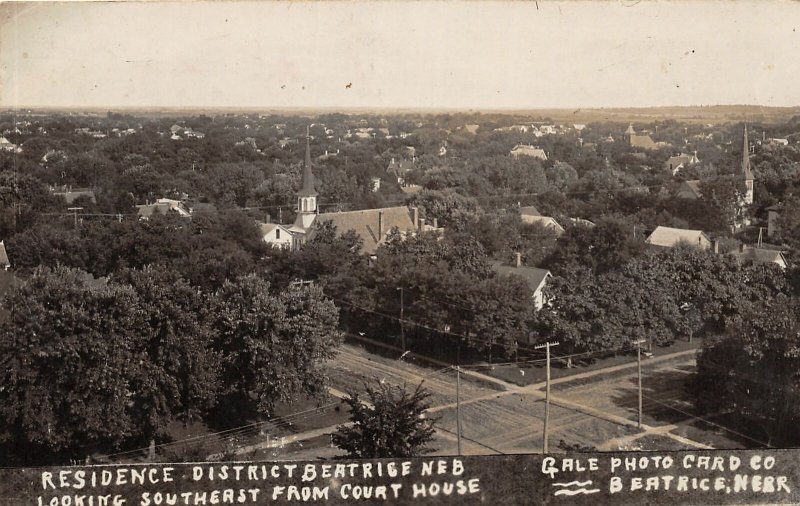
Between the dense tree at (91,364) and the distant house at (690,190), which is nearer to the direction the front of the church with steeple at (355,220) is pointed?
the dense tree

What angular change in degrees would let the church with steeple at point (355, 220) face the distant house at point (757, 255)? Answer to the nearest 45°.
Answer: approximately 135° to its left

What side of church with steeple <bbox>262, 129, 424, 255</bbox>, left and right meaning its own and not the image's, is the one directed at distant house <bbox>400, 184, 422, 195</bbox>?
right

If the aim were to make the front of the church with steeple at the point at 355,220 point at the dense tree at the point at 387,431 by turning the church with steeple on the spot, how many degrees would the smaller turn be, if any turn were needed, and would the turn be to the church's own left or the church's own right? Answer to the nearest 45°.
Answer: approximately 90° to the church's own left

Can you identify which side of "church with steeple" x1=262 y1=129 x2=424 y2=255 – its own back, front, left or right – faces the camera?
left

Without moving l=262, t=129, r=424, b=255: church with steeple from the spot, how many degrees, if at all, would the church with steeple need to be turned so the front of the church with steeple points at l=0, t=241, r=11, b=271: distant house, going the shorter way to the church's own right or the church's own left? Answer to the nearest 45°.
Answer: approximately 45° to the church's own left

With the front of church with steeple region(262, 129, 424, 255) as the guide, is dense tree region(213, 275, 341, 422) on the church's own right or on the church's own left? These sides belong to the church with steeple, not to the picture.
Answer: on the church's own left

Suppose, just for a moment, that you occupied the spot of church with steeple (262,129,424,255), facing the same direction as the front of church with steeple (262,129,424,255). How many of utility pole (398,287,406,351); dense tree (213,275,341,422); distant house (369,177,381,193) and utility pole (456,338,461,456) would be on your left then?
3
